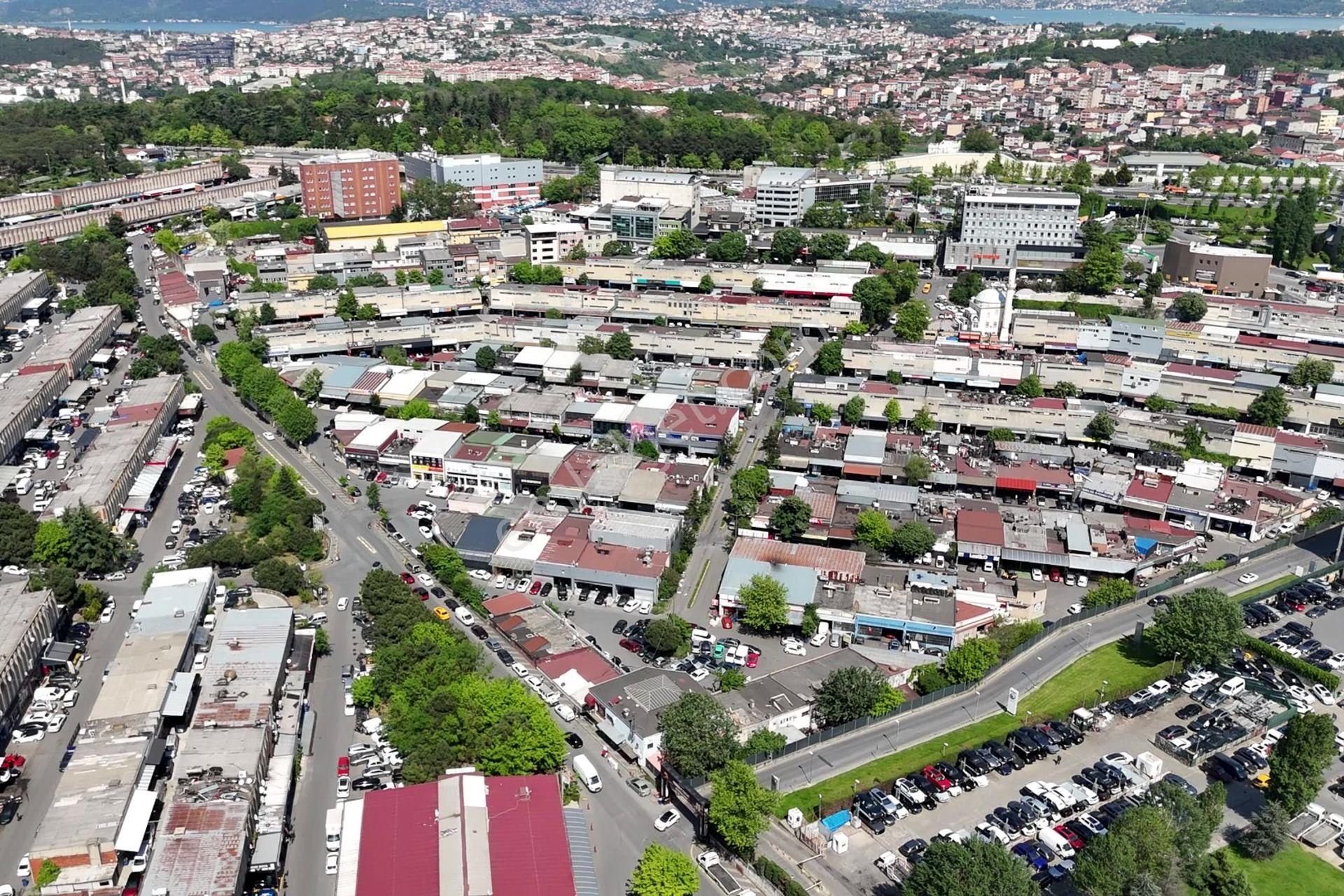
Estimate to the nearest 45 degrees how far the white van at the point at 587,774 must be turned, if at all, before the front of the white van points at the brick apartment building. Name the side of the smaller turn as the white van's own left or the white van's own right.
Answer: approximately 135° to the white van's own left

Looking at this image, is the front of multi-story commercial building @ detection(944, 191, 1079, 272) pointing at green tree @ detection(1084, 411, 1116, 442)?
yes

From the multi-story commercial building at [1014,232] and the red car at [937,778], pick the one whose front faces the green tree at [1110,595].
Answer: the multi-story commercial building

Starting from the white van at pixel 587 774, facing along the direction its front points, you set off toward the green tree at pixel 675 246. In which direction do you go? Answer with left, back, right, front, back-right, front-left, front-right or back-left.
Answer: back-left

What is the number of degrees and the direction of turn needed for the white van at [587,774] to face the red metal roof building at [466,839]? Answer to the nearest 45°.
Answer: approximately 90° to its right

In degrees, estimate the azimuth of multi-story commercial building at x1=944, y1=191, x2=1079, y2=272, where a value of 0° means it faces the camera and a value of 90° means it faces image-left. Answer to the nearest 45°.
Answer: approximately 0°

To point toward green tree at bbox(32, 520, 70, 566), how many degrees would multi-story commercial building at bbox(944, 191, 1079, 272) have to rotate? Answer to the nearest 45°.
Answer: approximately 45° to its right

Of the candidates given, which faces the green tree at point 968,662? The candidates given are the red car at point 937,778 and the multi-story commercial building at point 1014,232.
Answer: the multi-story commercial building
